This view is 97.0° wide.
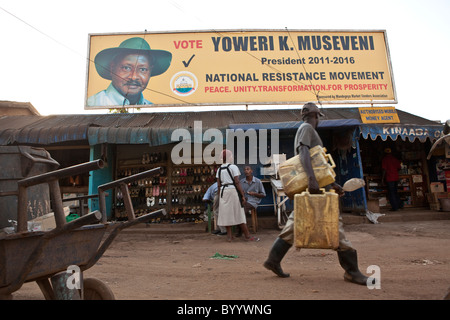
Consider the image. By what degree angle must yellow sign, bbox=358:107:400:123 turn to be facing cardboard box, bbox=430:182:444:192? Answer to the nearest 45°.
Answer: approximately 135° to its left

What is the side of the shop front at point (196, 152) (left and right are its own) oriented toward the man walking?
front

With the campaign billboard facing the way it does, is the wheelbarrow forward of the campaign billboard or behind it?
forward

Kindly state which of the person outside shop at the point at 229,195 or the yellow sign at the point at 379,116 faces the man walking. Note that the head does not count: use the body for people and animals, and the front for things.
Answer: the yellow sign

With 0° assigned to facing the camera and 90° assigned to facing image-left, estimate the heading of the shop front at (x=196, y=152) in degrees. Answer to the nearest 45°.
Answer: approximately 0°

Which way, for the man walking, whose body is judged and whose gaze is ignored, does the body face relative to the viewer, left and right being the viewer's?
facing to the right of the viewer

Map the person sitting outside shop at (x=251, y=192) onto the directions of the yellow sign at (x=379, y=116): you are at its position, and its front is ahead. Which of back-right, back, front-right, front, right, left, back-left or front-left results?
front-right

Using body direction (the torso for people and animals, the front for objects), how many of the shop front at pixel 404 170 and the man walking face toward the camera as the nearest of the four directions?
1

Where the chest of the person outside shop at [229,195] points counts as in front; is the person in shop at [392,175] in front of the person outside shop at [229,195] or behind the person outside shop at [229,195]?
in front

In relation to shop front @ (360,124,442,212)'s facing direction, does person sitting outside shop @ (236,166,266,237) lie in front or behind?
in front
